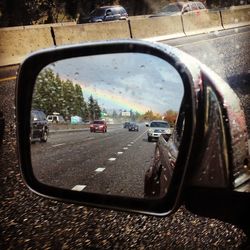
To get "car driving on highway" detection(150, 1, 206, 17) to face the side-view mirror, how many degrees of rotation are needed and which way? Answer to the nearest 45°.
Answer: approximately 45° to its left
